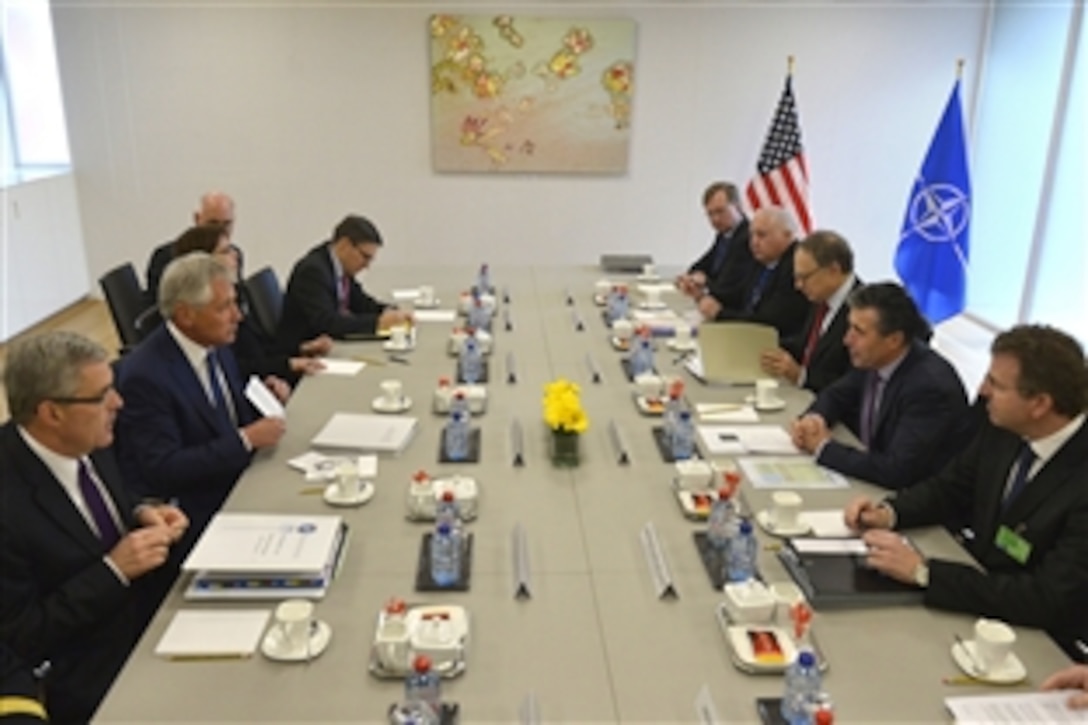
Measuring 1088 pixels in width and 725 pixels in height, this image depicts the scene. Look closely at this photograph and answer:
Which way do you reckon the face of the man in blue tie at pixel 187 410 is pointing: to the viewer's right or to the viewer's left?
to the viewer's right

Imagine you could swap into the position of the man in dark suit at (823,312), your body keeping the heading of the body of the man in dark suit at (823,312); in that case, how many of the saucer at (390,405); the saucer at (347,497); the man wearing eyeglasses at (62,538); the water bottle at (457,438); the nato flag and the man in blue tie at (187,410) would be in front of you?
5

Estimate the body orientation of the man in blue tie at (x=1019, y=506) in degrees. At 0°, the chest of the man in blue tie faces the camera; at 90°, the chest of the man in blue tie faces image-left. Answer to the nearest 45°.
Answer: approximately 45°

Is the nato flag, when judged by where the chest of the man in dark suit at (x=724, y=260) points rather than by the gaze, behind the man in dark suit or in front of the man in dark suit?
behind

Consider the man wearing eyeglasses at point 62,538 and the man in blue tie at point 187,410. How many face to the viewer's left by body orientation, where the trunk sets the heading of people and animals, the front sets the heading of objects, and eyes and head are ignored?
0

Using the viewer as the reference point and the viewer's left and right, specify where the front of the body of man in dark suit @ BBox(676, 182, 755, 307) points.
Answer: facing the viewer and to the left of the viewer

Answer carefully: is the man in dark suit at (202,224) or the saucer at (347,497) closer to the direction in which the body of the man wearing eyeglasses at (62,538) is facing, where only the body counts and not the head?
the saucer

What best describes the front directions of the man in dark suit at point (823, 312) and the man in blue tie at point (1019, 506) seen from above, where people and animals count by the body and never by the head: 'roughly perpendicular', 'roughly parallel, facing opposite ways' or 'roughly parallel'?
roughly parallel

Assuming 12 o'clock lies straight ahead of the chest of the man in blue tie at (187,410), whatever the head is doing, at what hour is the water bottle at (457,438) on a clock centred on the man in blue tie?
The water bottle is roughly at 11 o'clock from the man in blue tie.

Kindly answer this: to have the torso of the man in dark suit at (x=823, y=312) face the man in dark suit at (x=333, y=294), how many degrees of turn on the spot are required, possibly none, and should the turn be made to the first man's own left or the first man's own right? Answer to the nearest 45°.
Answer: approximately 45° to the first man's own right

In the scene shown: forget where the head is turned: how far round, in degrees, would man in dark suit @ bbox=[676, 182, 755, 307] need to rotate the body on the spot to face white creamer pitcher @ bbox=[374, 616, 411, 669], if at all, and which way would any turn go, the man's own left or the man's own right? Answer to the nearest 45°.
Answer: approximately 45° to the man's own left

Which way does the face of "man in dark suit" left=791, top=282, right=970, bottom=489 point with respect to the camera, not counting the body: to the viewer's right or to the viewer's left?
to the viewer's left

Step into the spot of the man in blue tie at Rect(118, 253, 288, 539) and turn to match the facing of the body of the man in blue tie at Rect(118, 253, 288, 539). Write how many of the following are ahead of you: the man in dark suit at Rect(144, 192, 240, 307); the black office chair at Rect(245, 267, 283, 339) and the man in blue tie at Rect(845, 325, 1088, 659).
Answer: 1

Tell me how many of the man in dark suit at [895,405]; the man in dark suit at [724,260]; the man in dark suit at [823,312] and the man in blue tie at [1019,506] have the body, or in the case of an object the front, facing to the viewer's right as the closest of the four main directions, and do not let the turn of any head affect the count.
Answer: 0

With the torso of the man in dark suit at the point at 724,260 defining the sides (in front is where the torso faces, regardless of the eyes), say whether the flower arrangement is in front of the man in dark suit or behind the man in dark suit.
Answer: in front
